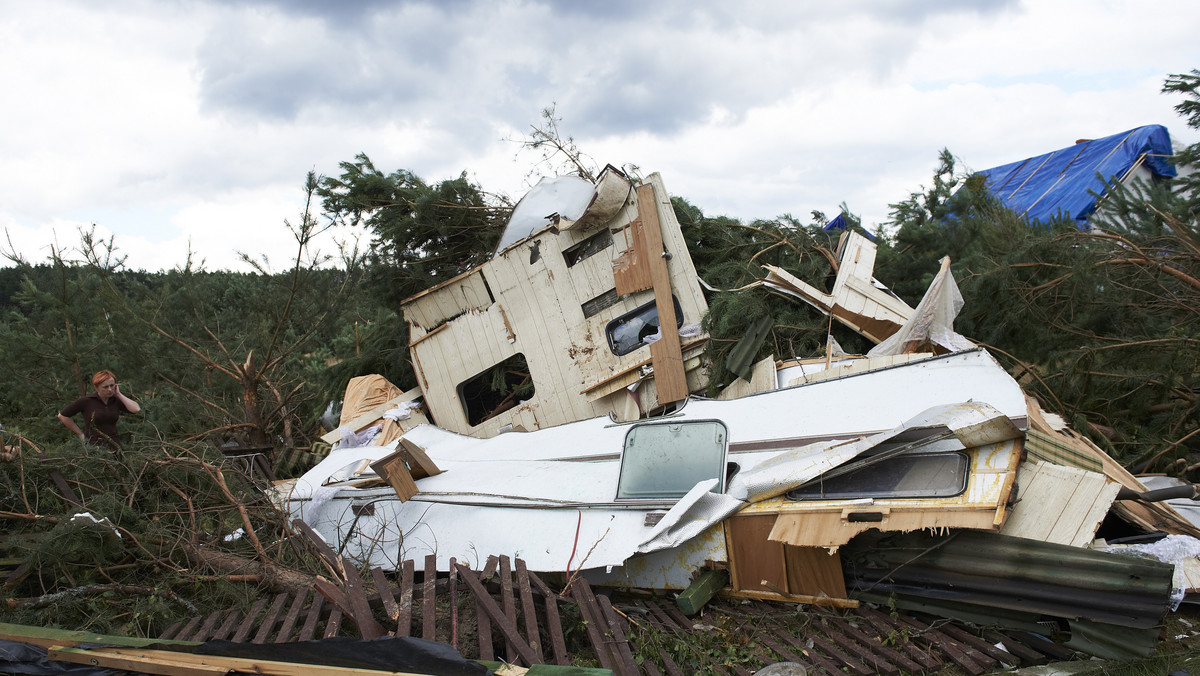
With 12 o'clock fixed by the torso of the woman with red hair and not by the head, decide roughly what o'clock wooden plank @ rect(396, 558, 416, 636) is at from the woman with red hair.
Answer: The wooden plank is roughly at 1 o'clock from the woman with red hair.

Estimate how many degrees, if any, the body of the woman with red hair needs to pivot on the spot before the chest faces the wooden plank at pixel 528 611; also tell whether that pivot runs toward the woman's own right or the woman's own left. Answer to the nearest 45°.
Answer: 0° — they already face it

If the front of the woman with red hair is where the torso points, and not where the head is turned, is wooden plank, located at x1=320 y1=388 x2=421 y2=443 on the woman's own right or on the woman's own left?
on the woman's own left

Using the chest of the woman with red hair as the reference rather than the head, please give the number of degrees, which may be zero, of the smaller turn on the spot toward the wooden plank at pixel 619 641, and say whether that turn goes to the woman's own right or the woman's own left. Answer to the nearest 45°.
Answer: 0° — they already face it

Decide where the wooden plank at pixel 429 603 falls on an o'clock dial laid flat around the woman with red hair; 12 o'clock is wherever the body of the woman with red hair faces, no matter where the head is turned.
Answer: The wooden plank is roughly at 1 o'clock from the woman with red hair.

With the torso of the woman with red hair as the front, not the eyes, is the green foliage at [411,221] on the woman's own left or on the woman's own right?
on the woman's own left

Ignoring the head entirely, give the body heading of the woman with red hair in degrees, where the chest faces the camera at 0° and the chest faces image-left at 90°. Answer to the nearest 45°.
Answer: approximately 315°

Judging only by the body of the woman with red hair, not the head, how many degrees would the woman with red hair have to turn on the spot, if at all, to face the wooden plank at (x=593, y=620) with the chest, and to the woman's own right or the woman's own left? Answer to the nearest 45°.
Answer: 0° — they already face it

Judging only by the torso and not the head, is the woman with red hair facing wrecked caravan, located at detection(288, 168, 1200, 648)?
yes

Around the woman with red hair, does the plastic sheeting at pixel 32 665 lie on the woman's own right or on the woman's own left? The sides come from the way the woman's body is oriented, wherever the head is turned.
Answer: on the woman's own right
